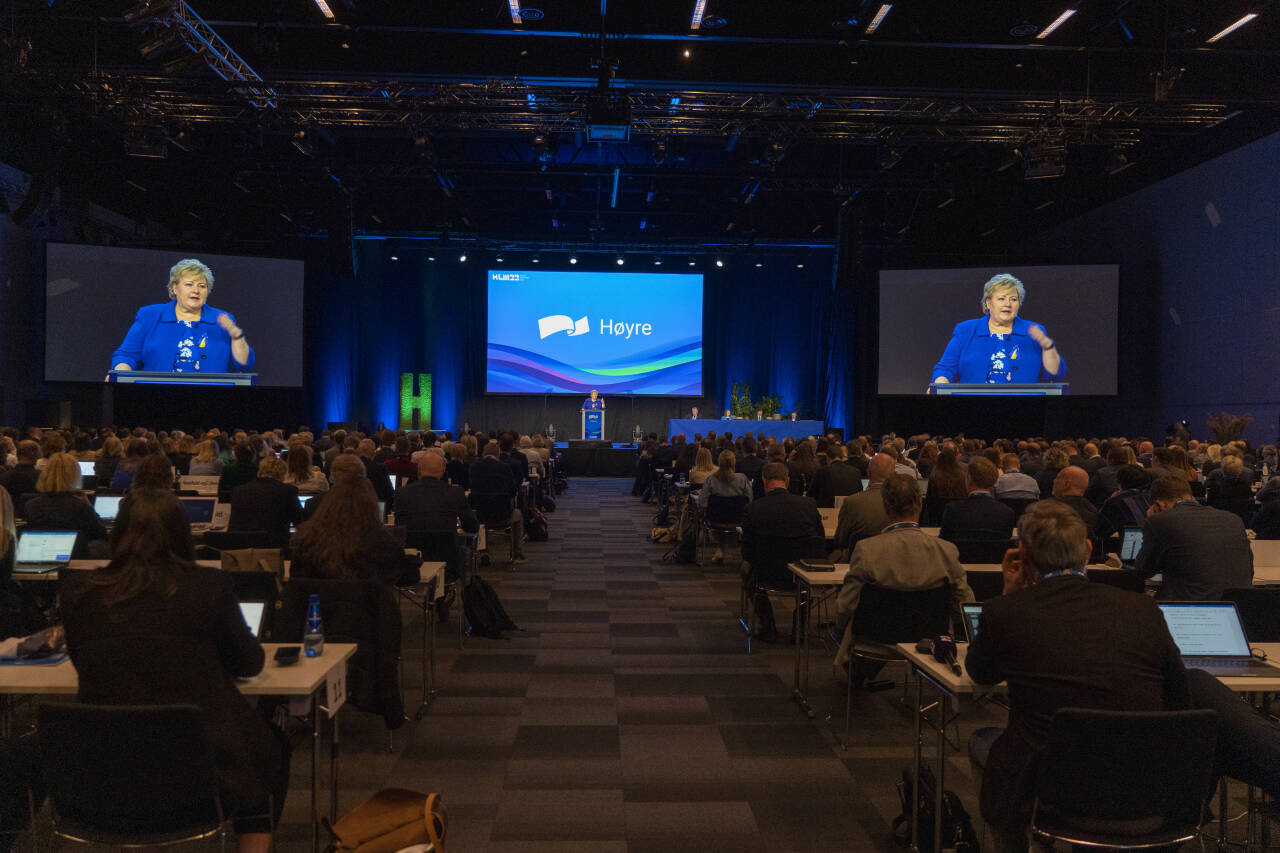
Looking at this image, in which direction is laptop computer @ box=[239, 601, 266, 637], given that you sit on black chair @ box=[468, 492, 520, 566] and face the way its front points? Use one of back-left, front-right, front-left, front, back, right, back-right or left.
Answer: back

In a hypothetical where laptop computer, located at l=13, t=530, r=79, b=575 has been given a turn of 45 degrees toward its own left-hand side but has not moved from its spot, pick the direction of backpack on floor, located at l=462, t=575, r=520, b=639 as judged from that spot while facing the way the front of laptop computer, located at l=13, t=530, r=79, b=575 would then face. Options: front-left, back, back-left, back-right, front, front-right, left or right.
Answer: front-left

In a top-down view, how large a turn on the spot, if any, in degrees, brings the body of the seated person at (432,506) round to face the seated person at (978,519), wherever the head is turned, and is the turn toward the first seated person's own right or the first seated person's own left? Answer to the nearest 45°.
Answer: approximately 90° to the first seated person's own right

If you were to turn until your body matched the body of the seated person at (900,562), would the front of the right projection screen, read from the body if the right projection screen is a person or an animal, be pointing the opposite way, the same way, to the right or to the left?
the opposite way

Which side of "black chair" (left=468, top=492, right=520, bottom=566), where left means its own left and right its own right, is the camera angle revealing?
back

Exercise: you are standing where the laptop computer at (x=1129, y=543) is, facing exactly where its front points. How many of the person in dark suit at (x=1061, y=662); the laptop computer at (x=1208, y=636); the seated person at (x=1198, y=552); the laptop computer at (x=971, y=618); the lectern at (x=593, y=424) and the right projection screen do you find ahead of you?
4

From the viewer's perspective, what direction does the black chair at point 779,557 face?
away from the camera

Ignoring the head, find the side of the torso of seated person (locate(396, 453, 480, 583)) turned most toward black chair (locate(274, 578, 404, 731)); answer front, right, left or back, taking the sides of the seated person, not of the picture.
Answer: back

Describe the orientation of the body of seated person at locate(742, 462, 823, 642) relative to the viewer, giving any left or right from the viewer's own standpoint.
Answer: facing away from the viewer

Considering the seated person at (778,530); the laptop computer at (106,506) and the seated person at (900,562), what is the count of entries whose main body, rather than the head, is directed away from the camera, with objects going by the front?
2

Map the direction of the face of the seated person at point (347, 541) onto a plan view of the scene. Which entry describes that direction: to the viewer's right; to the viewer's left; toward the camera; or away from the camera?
away from the camera

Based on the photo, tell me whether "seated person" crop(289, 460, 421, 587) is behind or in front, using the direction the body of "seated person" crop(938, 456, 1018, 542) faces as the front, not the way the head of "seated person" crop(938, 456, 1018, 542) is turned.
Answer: behind

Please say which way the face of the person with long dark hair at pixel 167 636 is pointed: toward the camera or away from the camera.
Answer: away from the camera

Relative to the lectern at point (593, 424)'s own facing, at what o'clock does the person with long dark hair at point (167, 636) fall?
The person with long dark hair is roughly at 12 o'clock from the lectern.

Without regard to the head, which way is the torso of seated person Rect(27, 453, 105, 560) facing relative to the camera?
away from the camera

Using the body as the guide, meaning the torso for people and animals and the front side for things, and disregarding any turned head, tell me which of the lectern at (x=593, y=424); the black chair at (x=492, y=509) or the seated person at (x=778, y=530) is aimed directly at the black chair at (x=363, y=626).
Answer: the lectern

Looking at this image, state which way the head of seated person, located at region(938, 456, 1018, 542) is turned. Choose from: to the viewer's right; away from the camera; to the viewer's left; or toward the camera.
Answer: away from the camera

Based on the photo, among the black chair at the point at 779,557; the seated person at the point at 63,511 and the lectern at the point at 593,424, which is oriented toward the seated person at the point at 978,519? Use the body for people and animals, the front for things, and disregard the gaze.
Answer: the lectern
